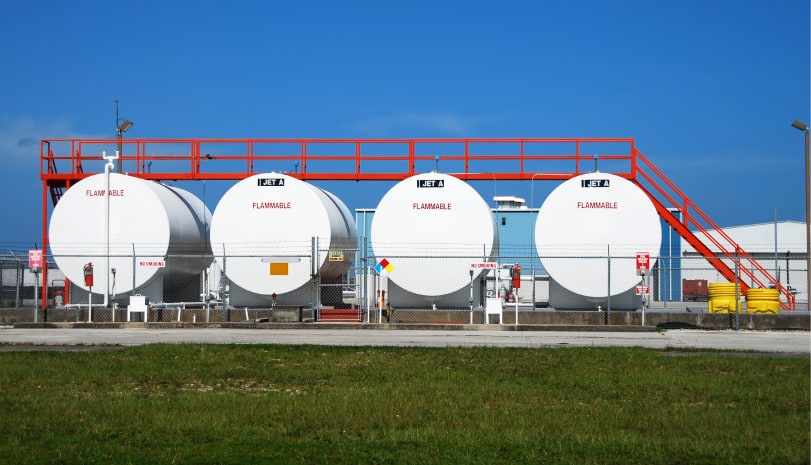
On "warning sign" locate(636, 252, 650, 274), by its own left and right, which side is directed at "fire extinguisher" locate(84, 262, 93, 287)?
right

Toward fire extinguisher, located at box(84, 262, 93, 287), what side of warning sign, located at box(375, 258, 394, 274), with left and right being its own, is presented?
right

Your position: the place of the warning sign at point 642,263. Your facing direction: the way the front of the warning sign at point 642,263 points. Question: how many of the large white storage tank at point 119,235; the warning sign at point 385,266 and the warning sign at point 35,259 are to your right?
3

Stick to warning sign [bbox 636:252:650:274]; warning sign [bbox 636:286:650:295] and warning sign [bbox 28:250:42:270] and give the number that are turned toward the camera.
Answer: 3

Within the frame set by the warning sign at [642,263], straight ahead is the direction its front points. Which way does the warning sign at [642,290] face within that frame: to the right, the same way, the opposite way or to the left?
the same way

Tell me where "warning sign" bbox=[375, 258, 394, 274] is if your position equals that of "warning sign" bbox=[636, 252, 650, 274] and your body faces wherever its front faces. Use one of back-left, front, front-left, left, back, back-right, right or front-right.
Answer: right

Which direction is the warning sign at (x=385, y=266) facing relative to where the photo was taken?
toward the camera

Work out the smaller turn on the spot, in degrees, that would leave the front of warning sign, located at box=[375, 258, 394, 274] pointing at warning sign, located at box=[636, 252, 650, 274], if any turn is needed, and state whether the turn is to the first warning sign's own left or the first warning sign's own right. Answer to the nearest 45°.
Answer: approximately 90° to the first warning sign's own left

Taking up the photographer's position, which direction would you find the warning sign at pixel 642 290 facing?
facing the viewer

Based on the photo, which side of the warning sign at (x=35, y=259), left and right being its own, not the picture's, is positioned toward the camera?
front

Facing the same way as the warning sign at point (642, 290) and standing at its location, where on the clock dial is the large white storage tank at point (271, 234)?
The large white storage tank is roughly at 3 o'clock from the warning sign.

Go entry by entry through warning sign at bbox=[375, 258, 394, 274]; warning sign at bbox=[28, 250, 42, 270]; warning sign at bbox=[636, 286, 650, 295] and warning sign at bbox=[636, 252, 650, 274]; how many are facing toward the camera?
4

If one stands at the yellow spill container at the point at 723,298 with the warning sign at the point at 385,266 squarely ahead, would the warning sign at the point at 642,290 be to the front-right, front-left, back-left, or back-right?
front-left

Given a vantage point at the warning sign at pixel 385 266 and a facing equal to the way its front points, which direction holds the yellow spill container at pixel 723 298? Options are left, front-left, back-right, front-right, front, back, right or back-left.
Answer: left

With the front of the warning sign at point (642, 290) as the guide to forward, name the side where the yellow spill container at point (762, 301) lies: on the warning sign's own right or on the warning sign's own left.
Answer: on the warning sign's own left

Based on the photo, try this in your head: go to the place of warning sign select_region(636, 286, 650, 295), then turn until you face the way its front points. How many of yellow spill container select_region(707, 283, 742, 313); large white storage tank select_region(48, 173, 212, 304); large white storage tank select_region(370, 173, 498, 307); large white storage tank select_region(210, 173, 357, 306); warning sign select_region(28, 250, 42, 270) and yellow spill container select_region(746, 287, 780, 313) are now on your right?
4
